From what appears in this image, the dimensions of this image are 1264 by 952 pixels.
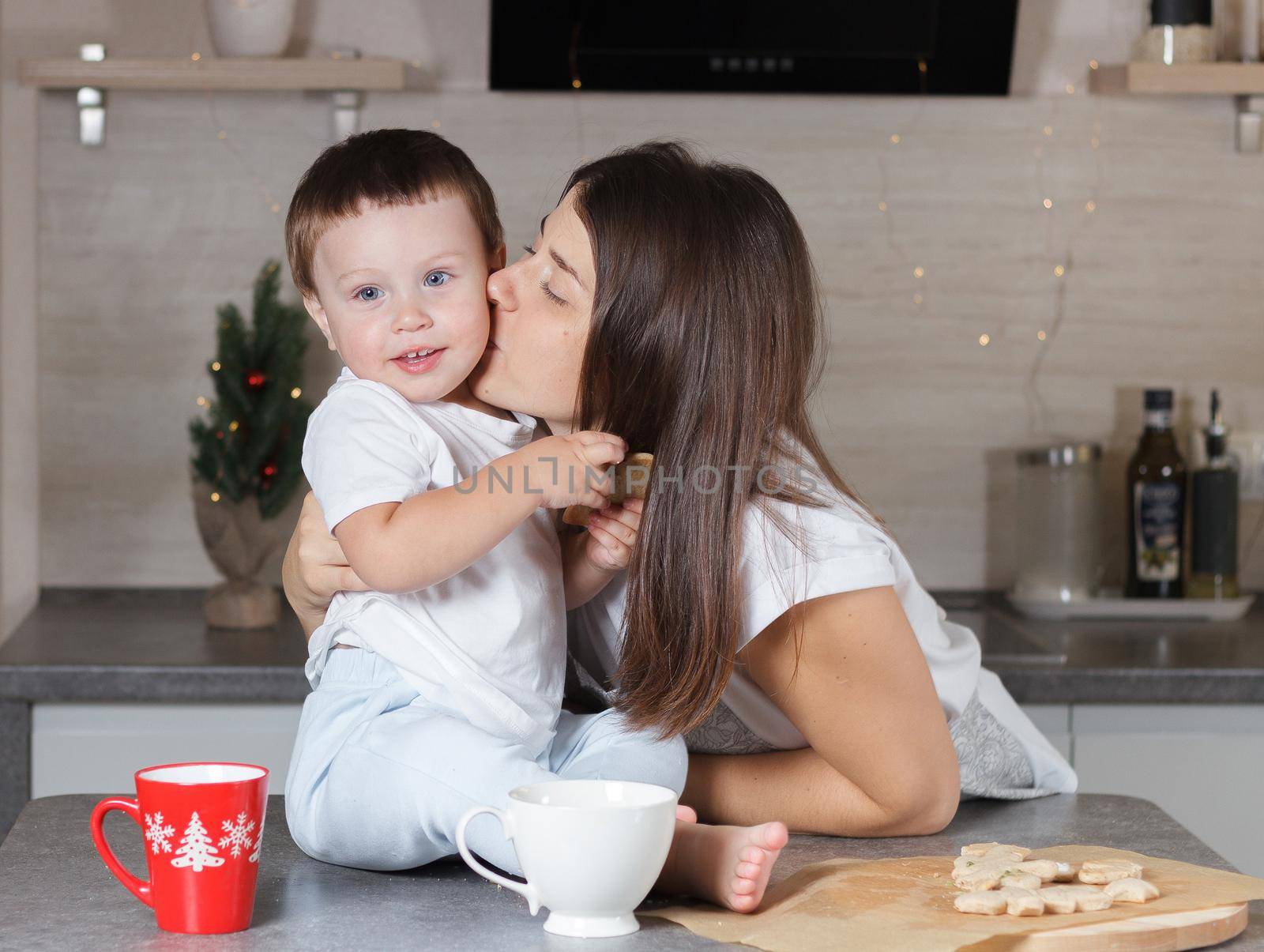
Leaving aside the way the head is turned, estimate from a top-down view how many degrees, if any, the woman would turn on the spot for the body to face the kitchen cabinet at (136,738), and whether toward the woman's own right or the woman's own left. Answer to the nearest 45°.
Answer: approximately 45° to the woman's own right

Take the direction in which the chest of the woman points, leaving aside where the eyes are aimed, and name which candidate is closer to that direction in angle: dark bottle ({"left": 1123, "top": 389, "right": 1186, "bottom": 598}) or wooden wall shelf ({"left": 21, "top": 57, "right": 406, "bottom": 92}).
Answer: the wooden wall shelf

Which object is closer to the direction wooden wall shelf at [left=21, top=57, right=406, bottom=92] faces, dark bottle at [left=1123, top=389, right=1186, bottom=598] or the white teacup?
the white teacup

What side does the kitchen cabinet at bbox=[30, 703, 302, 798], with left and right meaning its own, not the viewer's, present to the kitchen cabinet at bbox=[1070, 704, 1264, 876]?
left

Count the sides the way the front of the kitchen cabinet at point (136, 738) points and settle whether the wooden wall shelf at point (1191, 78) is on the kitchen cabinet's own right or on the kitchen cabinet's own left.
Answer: on the kitchen cabinet's own left

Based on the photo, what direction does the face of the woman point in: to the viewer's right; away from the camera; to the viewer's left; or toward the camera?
to the viewer's left

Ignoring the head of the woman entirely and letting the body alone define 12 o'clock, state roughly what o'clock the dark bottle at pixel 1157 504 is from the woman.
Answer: The dark bottle is roughly at 4 o'clock from the woman.

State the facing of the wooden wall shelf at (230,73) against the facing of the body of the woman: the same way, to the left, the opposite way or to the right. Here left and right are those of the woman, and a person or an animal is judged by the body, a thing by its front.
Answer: to the left

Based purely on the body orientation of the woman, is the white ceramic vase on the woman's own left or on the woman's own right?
on the woman's own right

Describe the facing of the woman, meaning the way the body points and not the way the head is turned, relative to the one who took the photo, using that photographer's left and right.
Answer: facing to the left of the viewer

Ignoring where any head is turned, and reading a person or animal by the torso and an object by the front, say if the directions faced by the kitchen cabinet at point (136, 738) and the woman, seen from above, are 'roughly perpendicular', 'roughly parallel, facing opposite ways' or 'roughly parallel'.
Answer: roughly perpendicular
